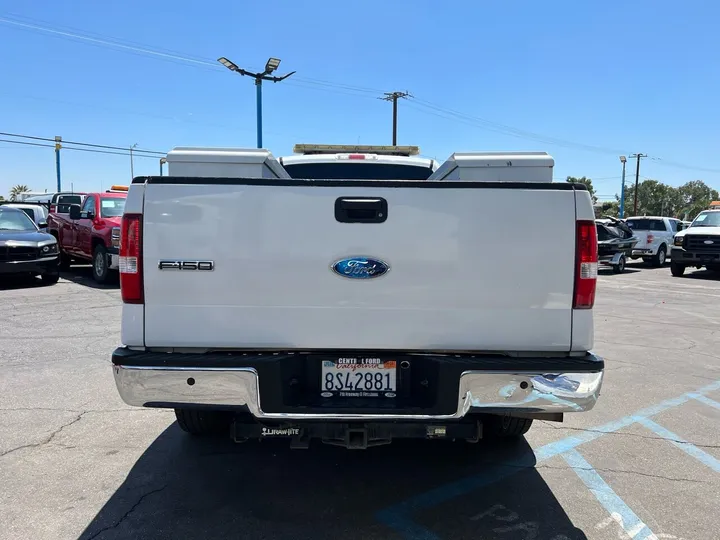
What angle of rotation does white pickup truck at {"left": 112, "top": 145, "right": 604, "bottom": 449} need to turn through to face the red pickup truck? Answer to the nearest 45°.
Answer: approximately 45° to its left

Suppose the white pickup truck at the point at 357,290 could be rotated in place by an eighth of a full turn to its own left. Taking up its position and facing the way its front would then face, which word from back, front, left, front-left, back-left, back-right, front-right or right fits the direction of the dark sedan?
front

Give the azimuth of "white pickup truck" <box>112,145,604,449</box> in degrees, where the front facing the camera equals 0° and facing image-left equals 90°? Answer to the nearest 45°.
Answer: approximately 180°

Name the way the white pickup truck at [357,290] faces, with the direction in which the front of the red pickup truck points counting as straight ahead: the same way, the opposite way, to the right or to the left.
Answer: to the left

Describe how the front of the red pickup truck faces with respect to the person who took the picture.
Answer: facing the viewer and to the right of the viewer

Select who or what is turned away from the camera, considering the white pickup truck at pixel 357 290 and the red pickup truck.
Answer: the white pickup truck

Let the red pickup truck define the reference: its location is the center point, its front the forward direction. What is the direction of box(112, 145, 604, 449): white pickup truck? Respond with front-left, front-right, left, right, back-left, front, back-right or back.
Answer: front-right

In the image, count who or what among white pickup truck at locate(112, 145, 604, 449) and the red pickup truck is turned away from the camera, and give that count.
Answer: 1
